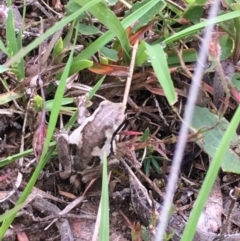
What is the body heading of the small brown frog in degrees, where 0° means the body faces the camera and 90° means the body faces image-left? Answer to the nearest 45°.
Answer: approximately 225°

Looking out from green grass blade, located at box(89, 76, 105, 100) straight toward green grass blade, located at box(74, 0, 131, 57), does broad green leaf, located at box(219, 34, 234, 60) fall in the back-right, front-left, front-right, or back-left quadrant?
front-right

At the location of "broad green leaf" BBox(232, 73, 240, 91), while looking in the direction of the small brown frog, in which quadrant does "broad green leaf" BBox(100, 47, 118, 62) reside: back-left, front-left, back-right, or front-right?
front-right
